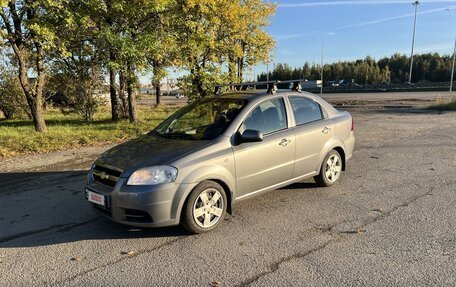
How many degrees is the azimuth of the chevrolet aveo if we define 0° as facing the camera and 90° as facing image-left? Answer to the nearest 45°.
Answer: approximately 45°

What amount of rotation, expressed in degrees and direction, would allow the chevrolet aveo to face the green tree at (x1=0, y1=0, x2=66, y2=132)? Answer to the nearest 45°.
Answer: approximately 90° to its right
